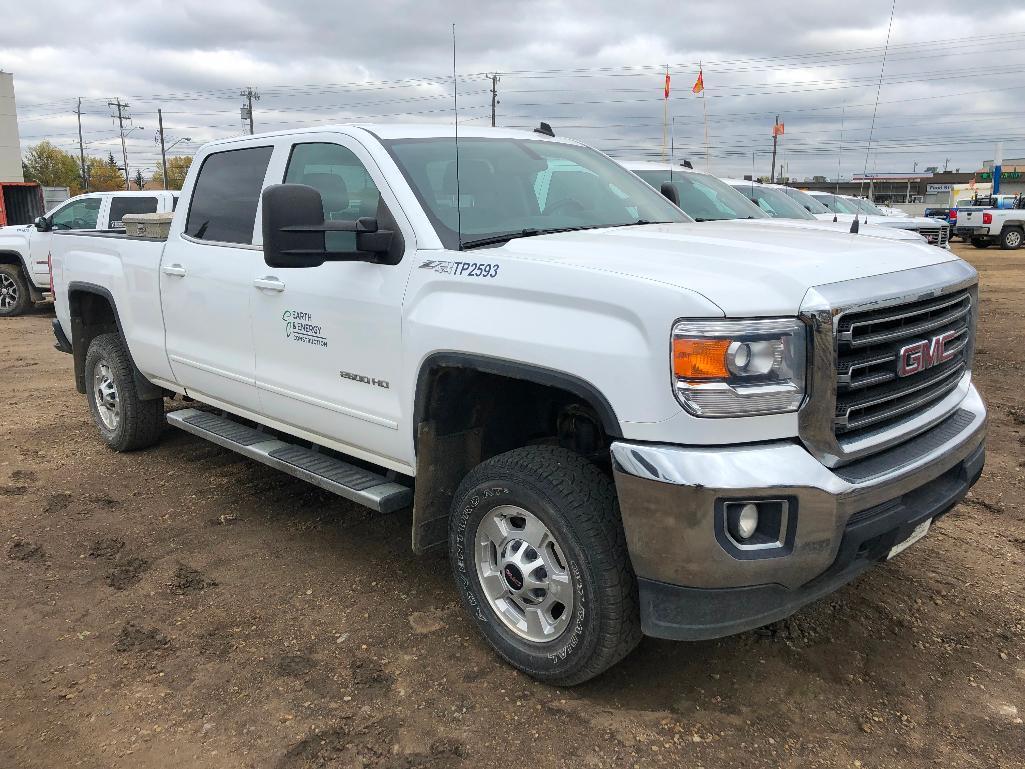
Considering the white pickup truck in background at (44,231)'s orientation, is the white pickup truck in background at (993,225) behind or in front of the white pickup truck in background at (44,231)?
behind

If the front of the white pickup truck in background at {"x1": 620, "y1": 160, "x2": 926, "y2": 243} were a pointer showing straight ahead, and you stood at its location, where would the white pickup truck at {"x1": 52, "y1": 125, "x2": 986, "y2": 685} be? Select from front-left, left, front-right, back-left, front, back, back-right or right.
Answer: front-right

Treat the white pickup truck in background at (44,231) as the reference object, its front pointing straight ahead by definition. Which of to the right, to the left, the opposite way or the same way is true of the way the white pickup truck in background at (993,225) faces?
the opposite way

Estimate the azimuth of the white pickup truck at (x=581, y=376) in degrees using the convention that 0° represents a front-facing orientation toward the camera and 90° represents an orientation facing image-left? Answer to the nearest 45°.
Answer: approximately 315°

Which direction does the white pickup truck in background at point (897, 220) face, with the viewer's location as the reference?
facing the viewer and to the right of the viewer

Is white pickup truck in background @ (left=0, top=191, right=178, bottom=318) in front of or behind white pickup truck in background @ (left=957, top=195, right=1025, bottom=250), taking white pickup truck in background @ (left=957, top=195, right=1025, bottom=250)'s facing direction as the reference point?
behind

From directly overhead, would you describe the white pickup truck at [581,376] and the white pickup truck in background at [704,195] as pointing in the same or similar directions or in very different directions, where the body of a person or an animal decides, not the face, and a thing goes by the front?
same or similar directions

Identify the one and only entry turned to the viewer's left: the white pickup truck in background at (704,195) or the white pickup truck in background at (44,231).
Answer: the white pickup truck in background at (44,231)

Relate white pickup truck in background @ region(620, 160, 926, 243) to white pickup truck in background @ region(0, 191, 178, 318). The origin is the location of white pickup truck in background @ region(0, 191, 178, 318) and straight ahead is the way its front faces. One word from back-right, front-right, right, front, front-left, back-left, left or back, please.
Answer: back-left

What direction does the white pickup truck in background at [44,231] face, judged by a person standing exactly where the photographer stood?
facing to the left of the viewer

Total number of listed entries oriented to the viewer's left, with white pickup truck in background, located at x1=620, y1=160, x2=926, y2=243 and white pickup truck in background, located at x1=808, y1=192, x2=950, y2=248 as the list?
0

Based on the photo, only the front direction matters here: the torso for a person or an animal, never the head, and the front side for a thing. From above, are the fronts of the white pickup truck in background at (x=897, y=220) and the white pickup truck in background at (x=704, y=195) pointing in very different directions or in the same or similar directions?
same or similar directions

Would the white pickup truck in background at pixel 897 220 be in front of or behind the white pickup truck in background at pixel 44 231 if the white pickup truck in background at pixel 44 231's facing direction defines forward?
behind

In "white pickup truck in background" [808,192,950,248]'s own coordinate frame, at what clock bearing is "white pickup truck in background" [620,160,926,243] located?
"white pickup truck in background" [620,160,926,243] is roughly at 2 o'clock from "white pickup truck in background" [808,192,950,248].

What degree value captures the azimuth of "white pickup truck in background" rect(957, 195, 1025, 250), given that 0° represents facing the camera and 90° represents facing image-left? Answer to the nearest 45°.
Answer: approximately 225°

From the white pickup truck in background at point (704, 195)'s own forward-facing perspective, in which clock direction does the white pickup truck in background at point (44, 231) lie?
the white pickup truck in background at point (44, 231) is roughly at 5 o'clock from the white pickup truck in background at point (704, 195).

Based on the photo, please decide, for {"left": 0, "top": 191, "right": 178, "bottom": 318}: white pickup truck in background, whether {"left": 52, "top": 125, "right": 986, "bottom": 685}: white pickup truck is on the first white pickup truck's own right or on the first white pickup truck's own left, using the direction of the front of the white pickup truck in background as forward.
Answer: on the first white pickup truck's own left

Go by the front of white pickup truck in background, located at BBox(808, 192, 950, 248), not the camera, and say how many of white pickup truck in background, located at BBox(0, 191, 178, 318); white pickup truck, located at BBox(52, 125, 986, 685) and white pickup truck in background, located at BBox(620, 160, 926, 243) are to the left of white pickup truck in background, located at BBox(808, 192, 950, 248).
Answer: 0

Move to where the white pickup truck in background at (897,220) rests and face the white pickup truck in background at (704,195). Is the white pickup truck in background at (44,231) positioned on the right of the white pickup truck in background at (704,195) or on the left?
right
